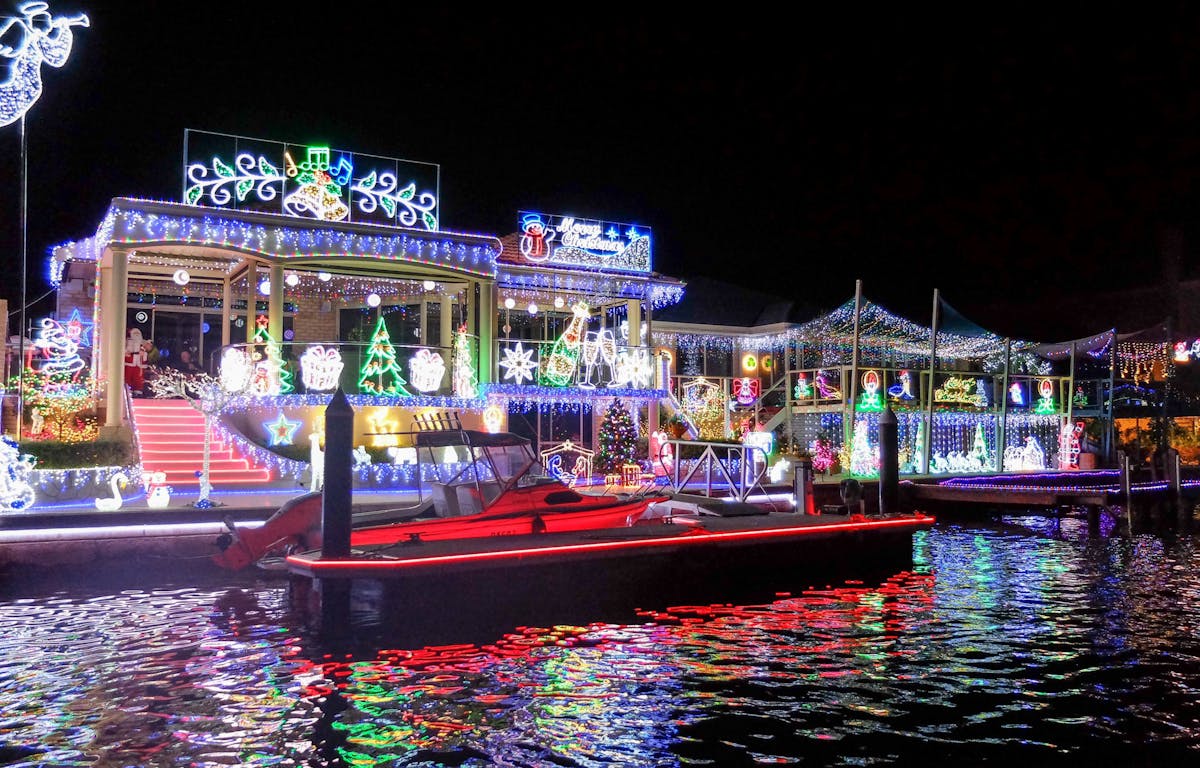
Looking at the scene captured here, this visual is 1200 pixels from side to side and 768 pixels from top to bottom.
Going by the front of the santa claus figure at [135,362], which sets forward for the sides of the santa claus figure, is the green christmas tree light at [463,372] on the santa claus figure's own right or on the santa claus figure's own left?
on the santa claus figure's own left

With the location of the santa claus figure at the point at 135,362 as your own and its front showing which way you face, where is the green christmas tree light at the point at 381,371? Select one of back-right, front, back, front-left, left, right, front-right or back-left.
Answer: front-left

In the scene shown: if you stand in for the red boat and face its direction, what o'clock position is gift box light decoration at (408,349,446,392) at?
The gift box light decoration is roughly at 9 o'clock from the red boat.

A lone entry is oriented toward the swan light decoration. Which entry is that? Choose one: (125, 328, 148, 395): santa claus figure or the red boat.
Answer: the santa claus figure

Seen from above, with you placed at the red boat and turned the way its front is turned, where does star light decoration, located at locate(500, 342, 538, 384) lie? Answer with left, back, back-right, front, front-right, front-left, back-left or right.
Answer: left

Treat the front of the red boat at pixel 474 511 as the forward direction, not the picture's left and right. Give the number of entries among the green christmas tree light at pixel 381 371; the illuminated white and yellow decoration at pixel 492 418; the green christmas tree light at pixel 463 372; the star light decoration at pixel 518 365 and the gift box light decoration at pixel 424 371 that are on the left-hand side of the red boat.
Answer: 5

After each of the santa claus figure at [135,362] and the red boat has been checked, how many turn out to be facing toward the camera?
1

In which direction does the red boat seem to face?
to the viewer's right

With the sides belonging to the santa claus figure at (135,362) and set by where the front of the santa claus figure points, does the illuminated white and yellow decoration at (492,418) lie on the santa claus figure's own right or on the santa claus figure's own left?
on the santa claus figure's own left

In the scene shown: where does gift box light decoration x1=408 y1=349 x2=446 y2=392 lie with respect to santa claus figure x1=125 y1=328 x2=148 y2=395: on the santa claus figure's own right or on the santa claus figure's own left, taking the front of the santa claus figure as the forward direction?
on the santa claus figure's own left

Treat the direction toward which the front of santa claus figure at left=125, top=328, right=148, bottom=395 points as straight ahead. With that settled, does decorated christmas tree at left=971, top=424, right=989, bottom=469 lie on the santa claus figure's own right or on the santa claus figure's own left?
on the santa claus figure's own left

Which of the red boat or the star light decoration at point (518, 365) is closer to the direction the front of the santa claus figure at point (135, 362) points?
the red boat

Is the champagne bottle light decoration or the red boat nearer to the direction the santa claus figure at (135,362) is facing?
the red boat

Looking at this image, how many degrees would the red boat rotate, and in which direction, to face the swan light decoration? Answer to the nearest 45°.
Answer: approximately 135° to its left

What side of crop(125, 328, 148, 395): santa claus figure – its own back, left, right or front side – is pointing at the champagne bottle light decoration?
left
